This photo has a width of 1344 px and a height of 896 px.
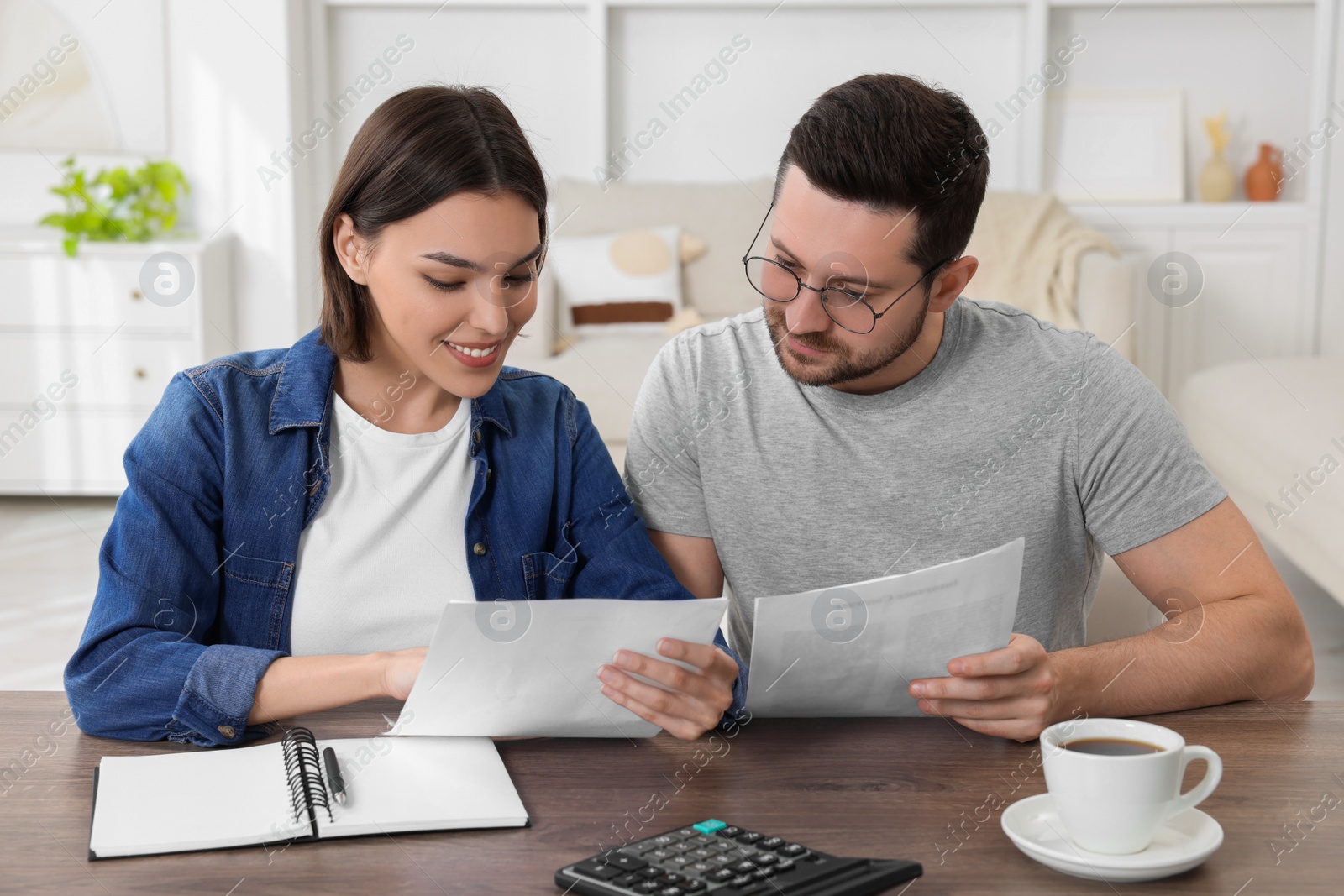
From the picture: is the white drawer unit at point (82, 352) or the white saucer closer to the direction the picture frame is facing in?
the white saucer

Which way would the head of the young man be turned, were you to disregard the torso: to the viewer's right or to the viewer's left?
to the viewer's left

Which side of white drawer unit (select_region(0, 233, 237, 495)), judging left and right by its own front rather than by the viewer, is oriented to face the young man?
front

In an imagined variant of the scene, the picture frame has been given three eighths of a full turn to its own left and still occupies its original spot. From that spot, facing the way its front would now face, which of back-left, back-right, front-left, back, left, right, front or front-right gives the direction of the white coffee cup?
back-right

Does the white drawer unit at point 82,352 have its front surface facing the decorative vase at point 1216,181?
no

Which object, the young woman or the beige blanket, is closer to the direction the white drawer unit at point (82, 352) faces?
the young woman

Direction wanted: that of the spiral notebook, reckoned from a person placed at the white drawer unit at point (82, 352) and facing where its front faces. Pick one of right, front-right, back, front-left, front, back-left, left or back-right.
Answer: front

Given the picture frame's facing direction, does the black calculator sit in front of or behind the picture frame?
in front

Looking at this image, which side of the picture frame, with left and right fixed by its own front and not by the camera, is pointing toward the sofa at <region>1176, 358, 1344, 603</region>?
front

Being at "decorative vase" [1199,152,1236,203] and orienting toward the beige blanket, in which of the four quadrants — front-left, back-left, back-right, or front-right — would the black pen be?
front-left

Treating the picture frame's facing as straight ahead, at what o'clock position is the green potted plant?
The green potted plant is roughly at 2 o'clock from the picture frame.

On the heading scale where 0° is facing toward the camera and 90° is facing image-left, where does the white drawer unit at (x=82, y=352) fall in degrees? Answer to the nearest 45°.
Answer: approximately 0°

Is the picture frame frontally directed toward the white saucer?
yes

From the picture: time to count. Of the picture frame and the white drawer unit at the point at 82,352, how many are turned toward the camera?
2

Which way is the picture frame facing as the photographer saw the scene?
facing the viewer

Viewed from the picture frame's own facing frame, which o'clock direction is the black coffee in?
The black coffee is roughly at 12 o'clock from the picture frame.

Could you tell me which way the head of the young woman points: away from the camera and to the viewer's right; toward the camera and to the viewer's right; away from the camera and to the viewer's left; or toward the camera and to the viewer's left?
toward the camera and to the viewer's right

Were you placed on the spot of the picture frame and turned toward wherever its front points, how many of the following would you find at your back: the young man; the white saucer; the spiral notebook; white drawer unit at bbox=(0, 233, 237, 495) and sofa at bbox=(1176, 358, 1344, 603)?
0
